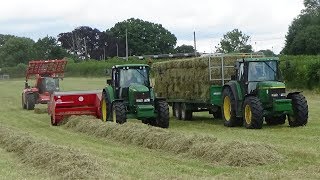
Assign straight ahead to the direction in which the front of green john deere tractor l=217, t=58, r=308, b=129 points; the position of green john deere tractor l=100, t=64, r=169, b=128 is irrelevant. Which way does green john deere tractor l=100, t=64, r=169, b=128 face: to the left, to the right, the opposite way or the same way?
the same way

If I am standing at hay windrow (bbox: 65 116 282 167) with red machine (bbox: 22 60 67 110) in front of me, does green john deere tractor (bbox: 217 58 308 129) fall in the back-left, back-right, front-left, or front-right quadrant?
front-right

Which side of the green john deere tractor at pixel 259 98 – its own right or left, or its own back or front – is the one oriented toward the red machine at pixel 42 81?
back

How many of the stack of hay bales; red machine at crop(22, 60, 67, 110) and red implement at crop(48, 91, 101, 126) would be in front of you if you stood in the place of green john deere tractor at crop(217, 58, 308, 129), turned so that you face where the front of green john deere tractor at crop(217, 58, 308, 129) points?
0

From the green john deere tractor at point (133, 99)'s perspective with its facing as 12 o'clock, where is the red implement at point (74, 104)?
The red implement is roughly at 6 o'clock from the green john deere tractor.

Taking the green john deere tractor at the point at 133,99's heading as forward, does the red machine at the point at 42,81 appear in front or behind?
behind

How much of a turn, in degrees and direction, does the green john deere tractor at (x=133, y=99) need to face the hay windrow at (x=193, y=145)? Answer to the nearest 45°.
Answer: approximately 45° to its right

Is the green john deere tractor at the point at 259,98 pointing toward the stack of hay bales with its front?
no

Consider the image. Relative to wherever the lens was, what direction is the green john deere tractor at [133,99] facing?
facing the viewer and to the right of the viewer

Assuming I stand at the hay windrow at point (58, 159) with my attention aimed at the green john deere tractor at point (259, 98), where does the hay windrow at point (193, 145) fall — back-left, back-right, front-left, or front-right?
front-right

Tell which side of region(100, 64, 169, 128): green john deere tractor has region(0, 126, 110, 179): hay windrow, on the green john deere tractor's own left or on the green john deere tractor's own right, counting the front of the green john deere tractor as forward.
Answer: on the green john deere tractor's own right

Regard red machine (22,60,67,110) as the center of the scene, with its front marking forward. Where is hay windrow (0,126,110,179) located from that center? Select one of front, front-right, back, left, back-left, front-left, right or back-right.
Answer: front-left

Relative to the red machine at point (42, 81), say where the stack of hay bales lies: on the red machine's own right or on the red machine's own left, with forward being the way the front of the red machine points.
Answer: on the red machine's own left
